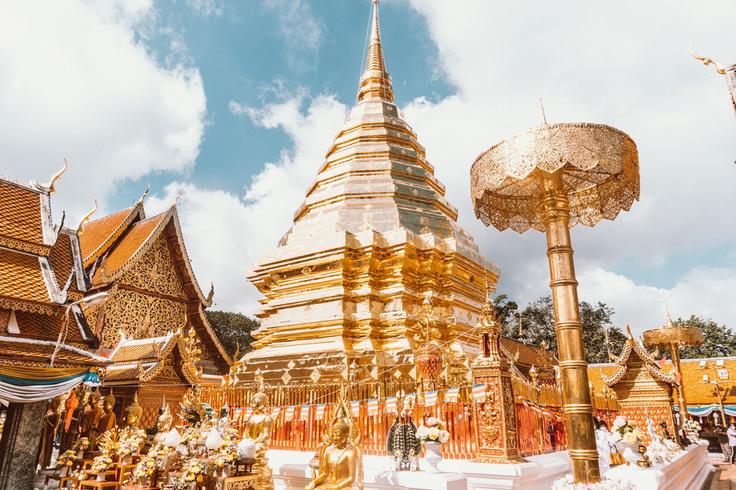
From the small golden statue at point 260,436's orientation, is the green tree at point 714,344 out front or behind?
behind

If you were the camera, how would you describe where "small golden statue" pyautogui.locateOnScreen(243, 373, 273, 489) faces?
facing the viewer and to the left of the viewer

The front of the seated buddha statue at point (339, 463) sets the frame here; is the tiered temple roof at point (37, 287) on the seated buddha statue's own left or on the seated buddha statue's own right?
on the seated buddha statue's own right

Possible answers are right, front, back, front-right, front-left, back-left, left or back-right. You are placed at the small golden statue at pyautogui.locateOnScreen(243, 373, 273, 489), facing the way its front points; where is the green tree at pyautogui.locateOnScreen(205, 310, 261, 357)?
back-right

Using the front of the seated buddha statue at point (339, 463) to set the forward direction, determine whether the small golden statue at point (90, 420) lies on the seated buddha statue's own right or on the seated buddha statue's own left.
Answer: on the seated buddha statue's own right

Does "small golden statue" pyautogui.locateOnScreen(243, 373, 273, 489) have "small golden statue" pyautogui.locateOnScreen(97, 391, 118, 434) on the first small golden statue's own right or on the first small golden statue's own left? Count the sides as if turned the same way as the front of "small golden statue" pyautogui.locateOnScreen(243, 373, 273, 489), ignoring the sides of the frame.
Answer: on the first small golden statue's own right

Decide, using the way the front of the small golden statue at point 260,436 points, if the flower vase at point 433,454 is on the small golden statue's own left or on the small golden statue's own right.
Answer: on the small golden statue's own left

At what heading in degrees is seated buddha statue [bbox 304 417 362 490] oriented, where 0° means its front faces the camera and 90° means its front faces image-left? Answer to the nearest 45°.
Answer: approximately 45°

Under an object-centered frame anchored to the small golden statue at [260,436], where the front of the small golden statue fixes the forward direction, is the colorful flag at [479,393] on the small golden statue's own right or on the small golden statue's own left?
on the small golden statue's own left

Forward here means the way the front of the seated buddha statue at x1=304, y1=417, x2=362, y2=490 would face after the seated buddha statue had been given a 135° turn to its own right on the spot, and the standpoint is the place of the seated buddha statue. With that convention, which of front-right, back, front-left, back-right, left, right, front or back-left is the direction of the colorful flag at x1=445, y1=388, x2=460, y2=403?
front-right

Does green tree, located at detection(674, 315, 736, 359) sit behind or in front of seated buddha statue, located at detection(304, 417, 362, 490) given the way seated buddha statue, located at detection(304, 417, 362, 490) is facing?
behind
